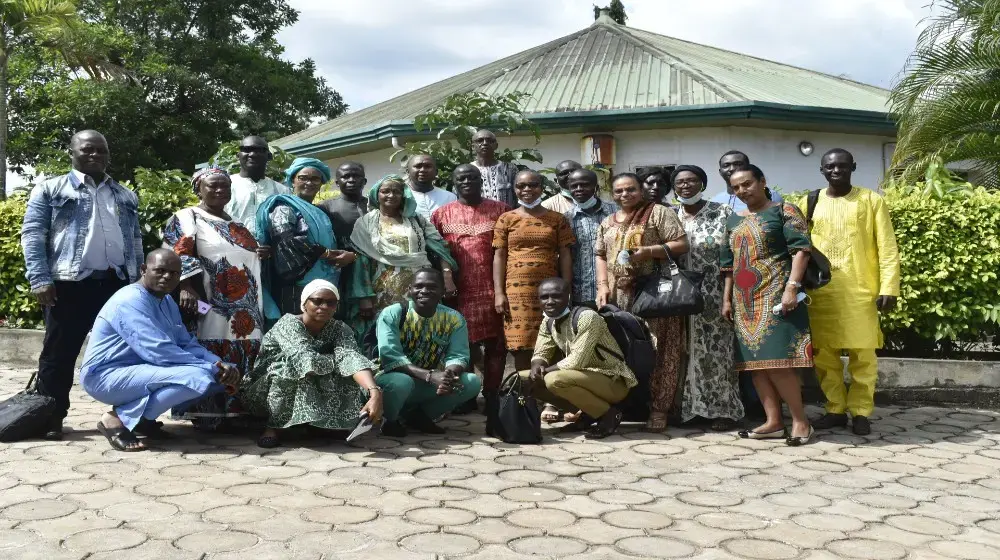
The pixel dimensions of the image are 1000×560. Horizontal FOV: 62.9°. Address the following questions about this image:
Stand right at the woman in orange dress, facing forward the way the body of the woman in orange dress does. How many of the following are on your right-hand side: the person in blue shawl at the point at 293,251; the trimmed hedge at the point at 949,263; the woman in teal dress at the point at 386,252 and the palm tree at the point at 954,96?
2

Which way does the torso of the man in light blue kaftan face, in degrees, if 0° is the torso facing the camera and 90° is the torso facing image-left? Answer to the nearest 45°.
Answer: approximately 315°

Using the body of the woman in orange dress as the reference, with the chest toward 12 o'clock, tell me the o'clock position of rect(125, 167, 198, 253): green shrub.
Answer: The green shrub is roughly at 4 o'clock from the woman in orange dress.

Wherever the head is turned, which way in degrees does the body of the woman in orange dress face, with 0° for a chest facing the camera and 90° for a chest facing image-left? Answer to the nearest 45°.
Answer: approximately 0°

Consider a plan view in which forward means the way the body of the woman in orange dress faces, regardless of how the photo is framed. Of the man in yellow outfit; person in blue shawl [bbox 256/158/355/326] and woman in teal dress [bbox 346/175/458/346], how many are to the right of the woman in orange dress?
2
